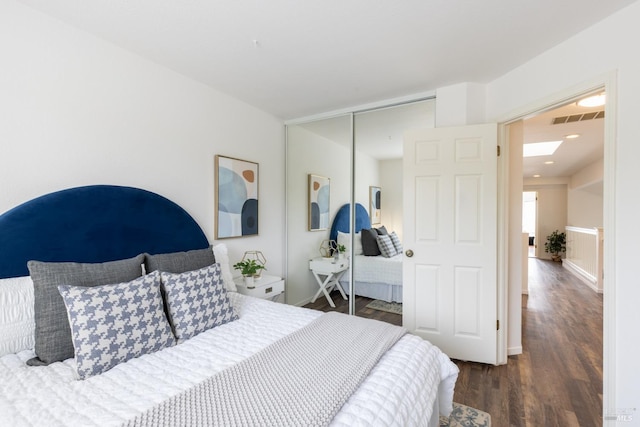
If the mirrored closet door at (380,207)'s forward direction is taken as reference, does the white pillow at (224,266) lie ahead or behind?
ahead

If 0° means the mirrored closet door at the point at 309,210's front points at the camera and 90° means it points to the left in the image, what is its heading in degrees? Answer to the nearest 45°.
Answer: approximately 45°

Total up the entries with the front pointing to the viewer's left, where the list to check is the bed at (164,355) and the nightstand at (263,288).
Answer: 0

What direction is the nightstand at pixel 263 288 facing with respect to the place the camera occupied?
facing the viewer and to the right of the viewer

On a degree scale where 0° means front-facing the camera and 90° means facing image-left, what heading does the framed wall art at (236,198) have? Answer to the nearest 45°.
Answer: approximately 315°

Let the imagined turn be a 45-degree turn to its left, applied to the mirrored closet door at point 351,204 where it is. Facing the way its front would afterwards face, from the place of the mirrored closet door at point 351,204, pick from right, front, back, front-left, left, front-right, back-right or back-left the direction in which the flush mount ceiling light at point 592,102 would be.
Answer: left

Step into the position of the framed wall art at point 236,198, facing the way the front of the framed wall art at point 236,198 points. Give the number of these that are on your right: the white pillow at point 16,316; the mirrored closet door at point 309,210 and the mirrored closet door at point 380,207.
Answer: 1

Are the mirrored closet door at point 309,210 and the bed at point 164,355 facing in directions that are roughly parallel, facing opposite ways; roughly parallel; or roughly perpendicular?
roughly perpendicular

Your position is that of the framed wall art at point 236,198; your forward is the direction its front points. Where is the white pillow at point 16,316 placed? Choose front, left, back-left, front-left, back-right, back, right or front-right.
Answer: right

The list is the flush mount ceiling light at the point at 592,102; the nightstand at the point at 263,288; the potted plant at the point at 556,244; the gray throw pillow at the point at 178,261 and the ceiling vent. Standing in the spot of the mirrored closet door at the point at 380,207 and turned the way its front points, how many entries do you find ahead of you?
2

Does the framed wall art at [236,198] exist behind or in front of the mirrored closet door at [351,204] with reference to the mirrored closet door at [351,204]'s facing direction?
in front

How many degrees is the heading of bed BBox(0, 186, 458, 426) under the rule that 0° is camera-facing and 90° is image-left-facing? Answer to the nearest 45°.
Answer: approximately 315°

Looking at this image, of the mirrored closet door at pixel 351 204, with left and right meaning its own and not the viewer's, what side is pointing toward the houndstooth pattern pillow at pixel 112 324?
front

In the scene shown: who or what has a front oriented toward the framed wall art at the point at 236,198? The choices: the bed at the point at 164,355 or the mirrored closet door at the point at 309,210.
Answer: the mirrored closet door

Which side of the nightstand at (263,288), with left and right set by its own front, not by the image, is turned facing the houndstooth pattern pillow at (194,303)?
right

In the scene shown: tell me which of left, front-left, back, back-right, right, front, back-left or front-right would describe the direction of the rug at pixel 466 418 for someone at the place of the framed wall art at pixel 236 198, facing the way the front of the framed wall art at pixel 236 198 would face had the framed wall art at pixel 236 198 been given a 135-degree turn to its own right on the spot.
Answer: back-left

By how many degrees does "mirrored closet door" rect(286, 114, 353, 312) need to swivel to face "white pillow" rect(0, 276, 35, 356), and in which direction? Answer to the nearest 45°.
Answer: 0° — it already faces it

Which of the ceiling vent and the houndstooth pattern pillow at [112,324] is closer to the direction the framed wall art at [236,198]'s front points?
the ceiling vent
